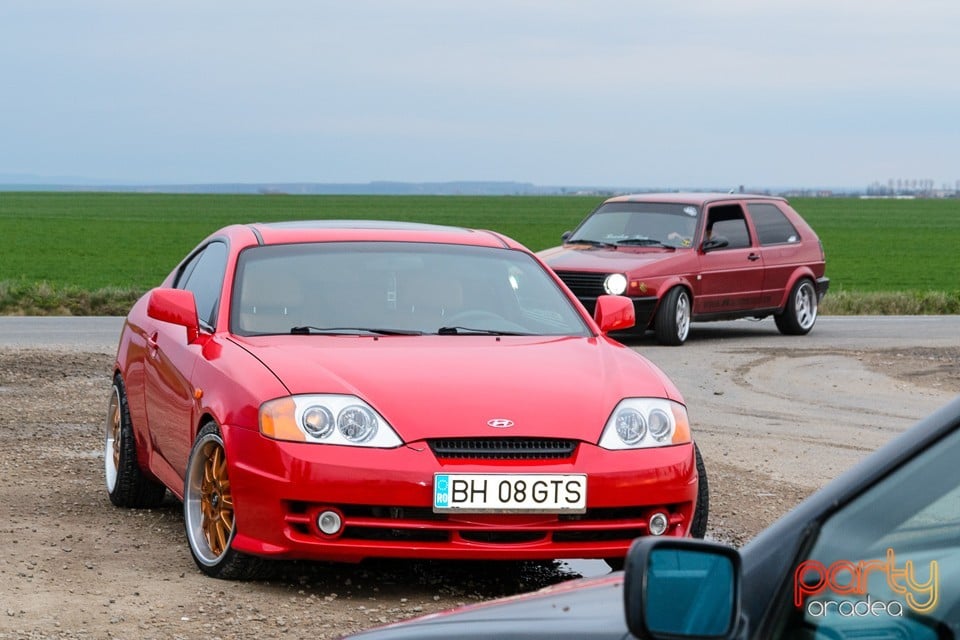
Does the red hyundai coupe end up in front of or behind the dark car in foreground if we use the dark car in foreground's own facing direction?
in front

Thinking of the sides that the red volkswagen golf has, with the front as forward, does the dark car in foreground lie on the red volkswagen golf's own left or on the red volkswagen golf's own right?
on the red volkswagen golf's own left

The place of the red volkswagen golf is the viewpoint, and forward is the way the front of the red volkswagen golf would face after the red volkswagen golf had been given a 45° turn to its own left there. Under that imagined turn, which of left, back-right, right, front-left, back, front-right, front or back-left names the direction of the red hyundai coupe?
front

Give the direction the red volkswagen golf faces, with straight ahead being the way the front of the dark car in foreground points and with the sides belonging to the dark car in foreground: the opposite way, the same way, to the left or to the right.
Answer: to the left

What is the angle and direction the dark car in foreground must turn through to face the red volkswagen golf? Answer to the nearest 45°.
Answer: approximately 45° to its right

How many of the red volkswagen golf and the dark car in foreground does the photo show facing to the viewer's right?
0

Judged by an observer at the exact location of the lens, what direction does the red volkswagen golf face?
facing the viewer and to the left of the viewer

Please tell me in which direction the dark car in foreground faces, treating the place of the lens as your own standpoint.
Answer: facing away from the viewer and to the left of the viewer
